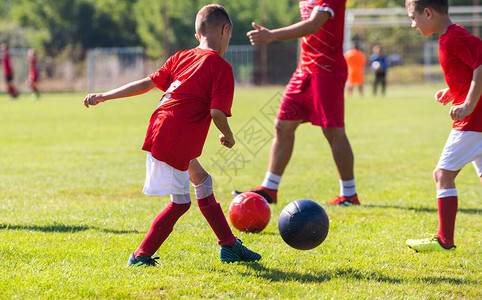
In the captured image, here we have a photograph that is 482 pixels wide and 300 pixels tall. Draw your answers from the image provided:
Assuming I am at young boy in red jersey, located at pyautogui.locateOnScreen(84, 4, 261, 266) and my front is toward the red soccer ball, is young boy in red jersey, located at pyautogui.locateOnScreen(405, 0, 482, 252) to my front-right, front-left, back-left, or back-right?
front-right

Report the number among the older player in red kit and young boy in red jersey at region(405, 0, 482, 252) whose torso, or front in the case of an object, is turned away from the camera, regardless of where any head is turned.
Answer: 0

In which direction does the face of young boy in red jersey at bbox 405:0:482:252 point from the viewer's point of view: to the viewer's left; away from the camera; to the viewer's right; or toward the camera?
to the viewer's left

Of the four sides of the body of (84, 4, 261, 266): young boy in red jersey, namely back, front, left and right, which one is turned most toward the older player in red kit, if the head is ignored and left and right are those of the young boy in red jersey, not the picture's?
front

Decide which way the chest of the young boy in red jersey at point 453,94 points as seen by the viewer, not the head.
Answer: to the viewer's left

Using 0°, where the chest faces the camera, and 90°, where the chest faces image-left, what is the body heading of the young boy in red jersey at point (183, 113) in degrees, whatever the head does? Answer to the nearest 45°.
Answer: approximately 225°

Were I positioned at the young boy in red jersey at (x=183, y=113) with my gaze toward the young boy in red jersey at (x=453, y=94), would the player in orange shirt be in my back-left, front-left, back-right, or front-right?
front-left
